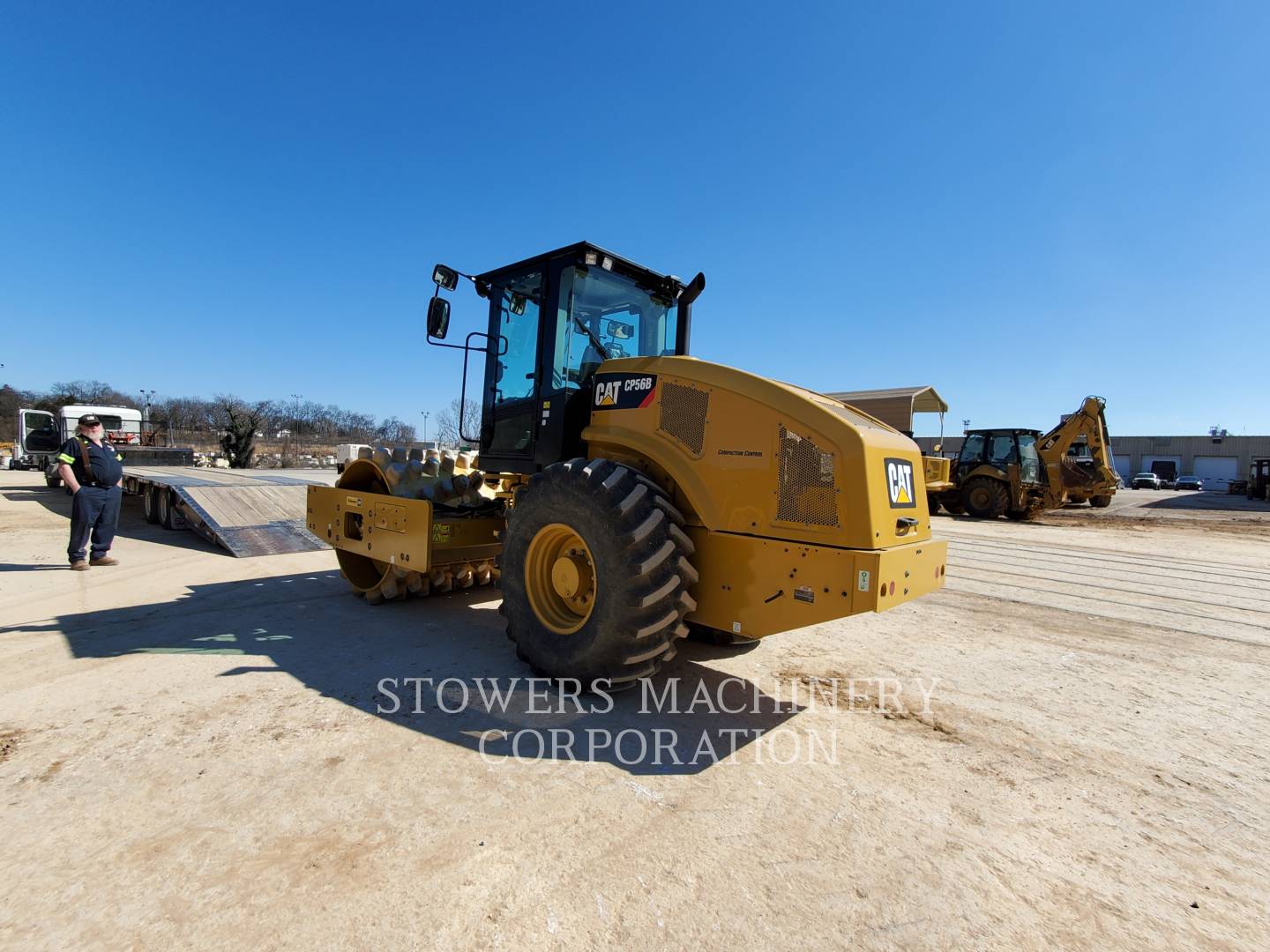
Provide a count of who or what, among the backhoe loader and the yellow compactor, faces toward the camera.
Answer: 0

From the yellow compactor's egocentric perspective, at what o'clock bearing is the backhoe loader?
The backhoe loader is roughly at 3 o'clock from the yellow compactor.

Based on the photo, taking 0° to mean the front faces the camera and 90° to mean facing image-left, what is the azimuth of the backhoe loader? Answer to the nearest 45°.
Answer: approximately 135°

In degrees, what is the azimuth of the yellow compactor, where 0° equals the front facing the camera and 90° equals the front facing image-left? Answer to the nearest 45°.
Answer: approximately 135°

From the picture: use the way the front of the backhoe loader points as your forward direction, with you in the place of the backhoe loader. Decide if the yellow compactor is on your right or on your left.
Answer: on your left
